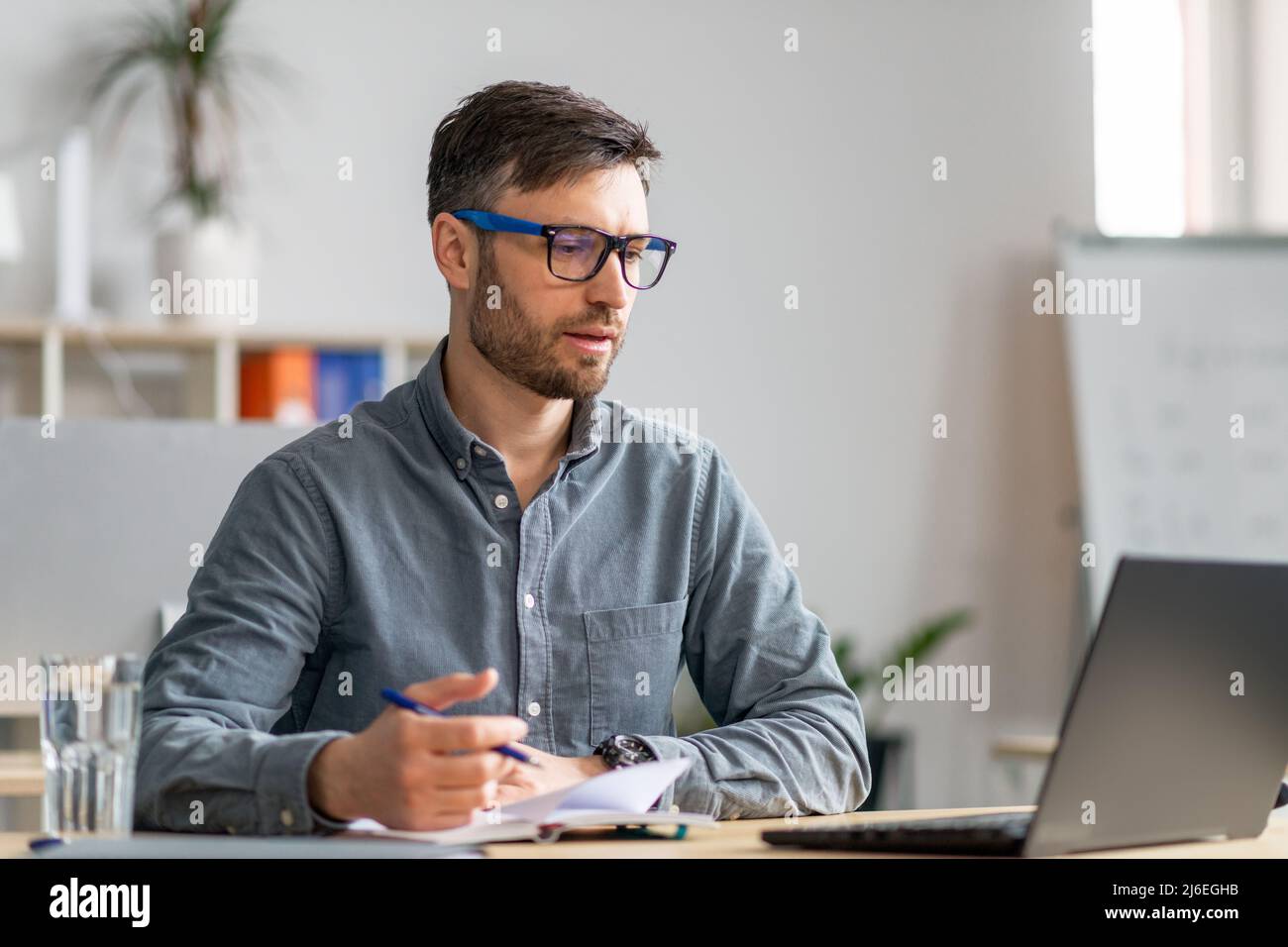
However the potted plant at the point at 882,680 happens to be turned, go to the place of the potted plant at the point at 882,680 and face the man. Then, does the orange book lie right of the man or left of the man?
right

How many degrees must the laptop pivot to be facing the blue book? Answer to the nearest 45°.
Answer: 0° — it already faces it

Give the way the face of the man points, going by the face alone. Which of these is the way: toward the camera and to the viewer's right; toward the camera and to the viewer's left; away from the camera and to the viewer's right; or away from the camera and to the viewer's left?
toward the camera and to the viewer's right

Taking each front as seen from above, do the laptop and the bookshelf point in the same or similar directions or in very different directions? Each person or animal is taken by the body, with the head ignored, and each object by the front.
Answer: very different directions

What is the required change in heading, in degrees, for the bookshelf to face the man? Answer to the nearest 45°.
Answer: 0° — it already faces them

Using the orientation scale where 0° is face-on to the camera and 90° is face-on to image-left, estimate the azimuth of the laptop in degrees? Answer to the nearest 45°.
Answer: approximately 135°

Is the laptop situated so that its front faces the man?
yes

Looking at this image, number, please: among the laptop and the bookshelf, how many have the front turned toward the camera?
1

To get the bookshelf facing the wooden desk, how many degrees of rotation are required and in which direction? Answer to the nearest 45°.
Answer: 0° — it already faces it

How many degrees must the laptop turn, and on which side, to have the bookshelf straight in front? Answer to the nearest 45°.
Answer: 0° — it already faces it
